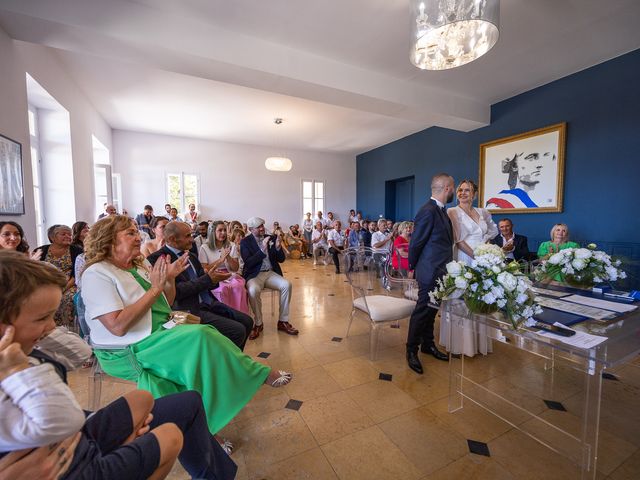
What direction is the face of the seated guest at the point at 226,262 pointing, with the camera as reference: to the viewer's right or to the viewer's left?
to the viewer's right

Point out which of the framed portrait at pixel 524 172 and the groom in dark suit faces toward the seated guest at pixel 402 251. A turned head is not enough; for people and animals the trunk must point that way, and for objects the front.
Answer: the framed portrait

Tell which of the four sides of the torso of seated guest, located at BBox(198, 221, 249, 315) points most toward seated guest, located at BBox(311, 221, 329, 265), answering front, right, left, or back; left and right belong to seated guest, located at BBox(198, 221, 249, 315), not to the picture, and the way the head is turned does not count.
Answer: left

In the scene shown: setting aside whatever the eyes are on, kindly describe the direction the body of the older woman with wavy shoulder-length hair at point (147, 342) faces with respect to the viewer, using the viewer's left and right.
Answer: facing to the right of the viewer

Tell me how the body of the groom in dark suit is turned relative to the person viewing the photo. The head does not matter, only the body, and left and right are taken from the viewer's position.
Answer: facing to the right of the viewer

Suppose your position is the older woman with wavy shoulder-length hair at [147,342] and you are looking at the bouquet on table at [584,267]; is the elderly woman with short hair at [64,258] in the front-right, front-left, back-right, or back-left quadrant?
back-left

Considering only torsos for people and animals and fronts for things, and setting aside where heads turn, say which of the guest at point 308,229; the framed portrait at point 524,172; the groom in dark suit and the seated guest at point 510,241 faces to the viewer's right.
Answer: the groom in dark suit

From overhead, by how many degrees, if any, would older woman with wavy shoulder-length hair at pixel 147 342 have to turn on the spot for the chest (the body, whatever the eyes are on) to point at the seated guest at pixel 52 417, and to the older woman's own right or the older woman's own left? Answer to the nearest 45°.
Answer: approximately 90° to the older woman's own right

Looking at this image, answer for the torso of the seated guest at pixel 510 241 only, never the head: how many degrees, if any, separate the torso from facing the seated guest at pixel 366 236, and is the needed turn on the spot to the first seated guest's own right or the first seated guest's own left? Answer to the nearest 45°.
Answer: approximately 90° to the first seated guest's own right

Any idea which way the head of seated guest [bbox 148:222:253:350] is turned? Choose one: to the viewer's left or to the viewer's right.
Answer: to the viewer's right

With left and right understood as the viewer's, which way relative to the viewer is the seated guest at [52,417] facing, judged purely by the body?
facing to the right of the viewer

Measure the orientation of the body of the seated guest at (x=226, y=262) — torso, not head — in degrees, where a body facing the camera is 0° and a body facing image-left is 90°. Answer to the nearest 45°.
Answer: approximately 315°

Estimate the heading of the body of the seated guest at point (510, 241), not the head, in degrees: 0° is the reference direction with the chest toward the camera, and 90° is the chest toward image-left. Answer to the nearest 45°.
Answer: approximately 45°
